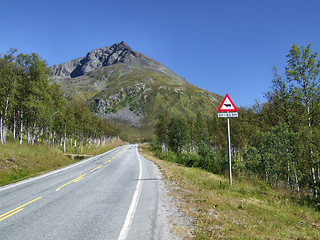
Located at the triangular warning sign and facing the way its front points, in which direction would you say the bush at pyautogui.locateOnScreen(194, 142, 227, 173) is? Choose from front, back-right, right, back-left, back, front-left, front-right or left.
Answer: back

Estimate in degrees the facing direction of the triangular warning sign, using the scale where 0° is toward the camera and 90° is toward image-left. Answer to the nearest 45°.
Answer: approximately 0°
